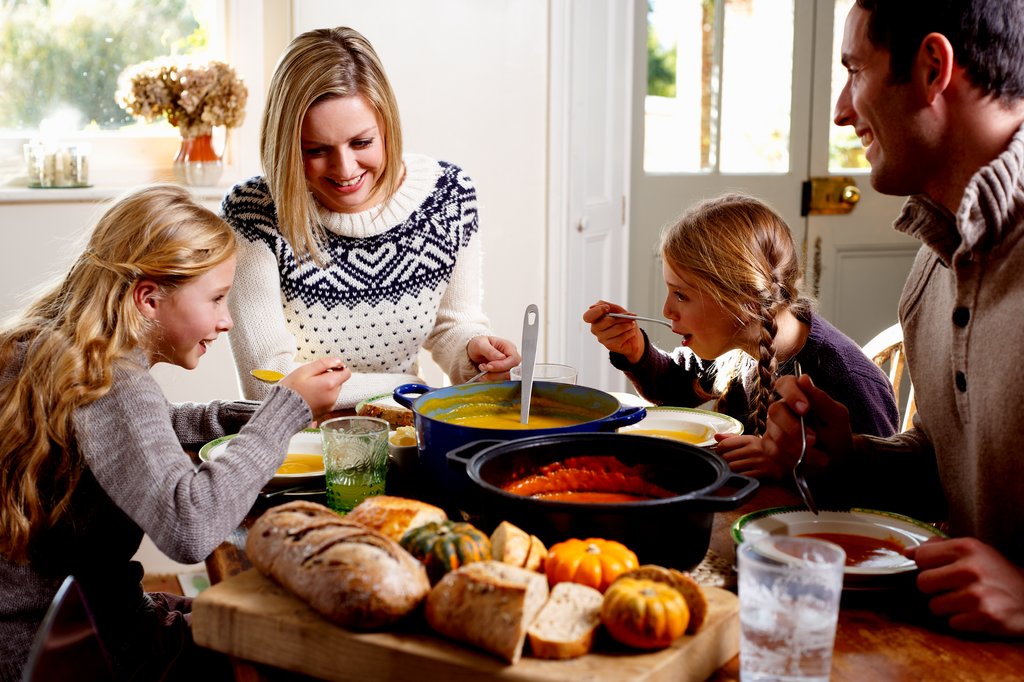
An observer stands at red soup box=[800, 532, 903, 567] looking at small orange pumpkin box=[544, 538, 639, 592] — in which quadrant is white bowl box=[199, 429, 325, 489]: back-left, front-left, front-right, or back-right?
front-right

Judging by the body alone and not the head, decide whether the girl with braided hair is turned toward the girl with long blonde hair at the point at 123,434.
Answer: yes

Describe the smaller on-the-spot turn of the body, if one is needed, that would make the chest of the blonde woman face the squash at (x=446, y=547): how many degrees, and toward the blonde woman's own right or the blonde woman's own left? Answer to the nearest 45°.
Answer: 0° — they already face it

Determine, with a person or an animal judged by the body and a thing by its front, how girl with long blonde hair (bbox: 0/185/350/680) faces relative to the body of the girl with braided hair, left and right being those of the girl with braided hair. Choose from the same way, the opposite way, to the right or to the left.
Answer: the opposite way

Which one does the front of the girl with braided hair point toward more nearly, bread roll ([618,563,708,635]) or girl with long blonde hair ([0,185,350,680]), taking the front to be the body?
the girl with long blonde hair

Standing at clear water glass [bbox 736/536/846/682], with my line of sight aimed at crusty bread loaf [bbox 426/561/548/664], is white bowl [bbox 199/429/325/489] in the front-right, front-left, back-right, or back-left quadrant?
front-right

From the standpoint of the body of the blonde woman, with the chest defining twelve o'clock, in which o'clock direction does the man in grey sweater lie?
The man in grey sweater is roughly at 11 o'clock from the blonde woman.

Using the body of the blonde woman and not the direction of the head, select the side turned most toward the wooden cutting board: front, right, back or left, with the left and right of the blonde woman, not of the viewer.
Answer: front

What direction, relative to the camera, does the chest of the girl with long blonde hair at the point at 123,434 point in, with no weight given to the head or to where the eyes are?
to the viewer's right

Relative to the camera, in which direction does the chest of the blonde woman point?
toward the camera

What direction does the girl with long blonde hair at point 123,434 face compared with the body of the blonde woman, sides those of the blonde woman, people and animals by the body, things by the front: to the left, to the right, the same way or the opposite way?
to the left

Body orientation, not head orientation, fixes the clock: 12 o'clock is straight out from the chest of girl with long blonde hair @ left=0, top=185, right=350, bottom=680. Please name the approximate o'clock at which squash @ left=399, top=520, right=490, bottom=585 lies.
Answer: The squash is roughly at 2 o'clock from the girl with long blonde hair.

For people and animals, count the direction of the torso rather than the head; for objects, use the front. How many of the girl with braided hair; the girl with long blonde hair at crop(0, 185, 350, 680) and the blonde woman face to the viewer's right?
1

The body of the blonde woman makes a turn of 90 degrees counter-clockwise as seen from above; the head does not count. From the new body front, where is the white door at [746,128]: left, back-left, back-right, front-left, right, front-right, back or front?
front-left

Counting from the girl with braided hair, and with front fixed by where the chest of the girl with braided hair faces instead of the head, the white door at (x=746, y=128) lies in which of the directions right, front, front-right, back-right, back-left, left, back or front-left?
back-right

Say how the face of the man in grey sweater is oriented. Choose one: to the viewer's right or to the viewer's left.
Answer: to the viewer's left

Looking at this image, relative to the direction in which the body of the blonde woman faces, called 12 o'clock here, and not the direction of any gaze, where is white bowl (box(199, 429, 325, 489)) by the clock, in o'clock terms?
The white bowl is roughly at 12 o'clock from the blonde woman.

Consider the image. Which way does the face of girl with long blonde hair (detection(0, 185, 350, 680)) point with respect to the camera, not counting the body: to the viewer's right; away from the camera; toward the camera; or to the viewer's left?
to the viewer's right

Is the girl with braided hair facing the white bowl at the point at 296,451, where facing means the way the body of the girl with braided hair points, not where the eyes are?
yes

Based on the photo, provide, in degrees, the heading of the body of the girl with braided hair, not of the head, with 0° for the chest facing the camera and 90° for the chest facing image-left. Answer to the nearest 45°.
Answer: approximately 45°

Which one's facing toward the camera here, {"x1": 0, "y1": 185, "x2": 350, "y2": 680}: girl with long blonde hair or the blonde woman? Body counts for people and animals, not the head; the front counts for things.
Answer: the blonde woman
